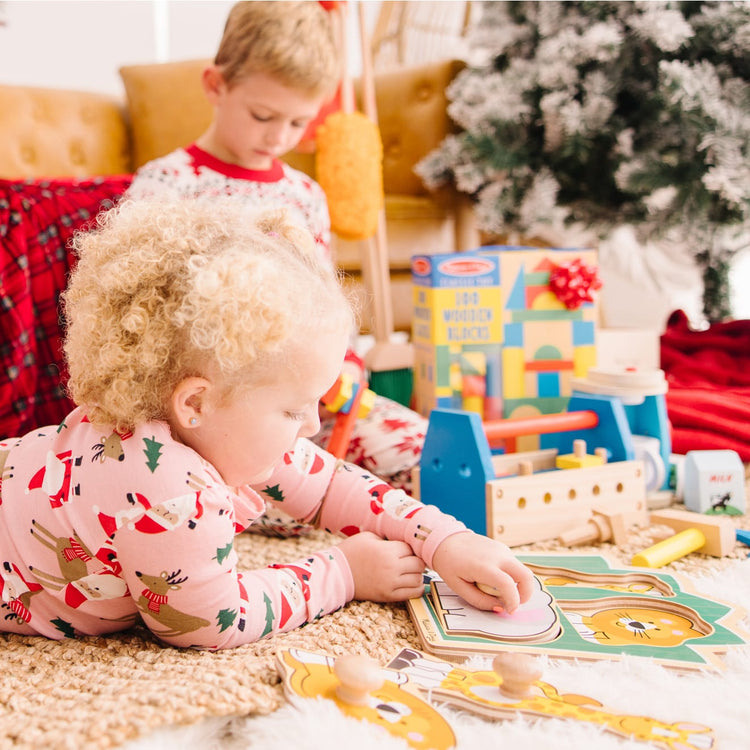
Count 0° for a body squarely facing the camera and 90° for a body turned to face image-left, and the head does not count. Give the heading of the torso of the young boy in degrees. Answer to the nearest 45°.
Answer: approximately 315°

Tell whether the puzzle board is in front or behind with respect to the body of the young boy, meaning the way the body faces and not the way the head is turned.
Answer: in front

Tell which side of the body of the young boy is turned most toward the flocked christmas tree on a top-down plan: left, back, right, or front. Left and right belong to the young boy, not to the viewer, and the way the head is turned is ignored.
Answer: left

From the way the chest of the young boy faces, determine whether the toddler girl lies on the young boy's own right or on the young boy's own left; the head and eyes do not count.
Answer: on the young boy's own right

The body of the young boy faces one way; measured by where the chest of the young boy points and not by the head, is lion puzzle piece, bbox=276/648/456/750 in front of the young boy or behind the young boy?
in front

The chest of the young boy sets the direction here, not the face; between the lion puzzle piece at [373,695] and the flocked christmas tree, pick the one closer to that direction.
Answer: the lion puzzle piece
